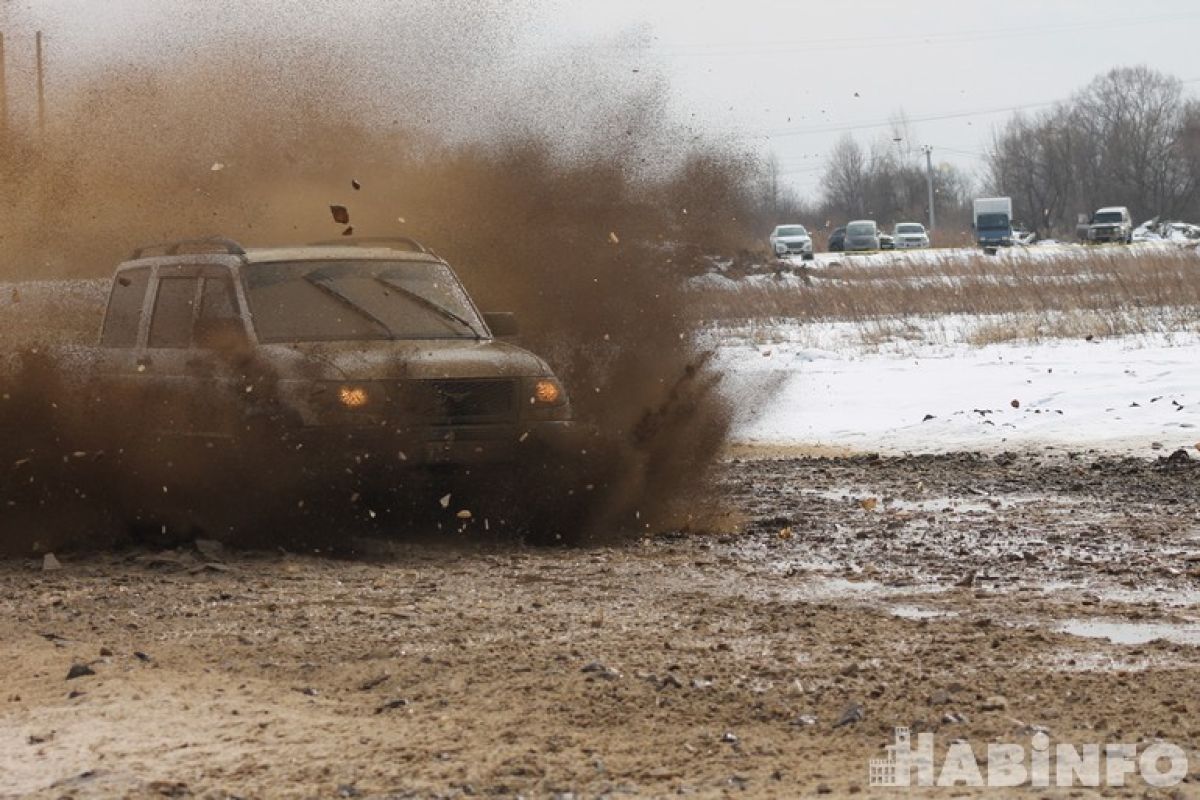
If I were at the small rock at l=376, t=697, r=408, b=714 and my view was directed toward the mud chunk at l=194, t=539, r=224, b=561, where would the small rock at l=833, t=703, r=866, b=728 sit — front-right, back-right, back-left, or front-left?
back-right

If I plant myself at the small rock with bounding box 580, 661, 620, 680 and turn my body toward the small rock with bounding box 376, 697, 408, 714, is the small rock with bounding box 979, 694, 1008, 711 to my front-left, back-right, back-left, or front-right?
back-left

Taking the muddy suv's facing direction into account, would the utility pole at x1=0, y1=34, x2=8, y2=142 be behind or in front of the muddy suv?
behind

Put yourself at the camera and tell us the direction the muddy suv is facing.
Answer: facing the viewer and to the right of the viewer

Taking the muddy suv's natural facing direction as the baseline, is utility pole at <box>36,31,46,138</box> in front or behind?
behind

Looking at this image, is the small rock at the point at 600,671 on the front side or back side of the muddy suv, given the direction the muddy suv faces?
on the front side

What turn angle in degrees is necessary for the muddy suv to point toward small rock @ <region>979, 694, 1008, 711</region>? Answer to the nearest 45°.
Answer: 0° — it already faces it

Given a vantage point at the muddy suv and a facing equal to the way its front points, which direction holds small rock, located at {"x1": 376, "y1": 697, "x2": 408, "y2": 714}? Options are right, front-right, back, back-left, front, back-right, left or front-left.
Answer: front-right
